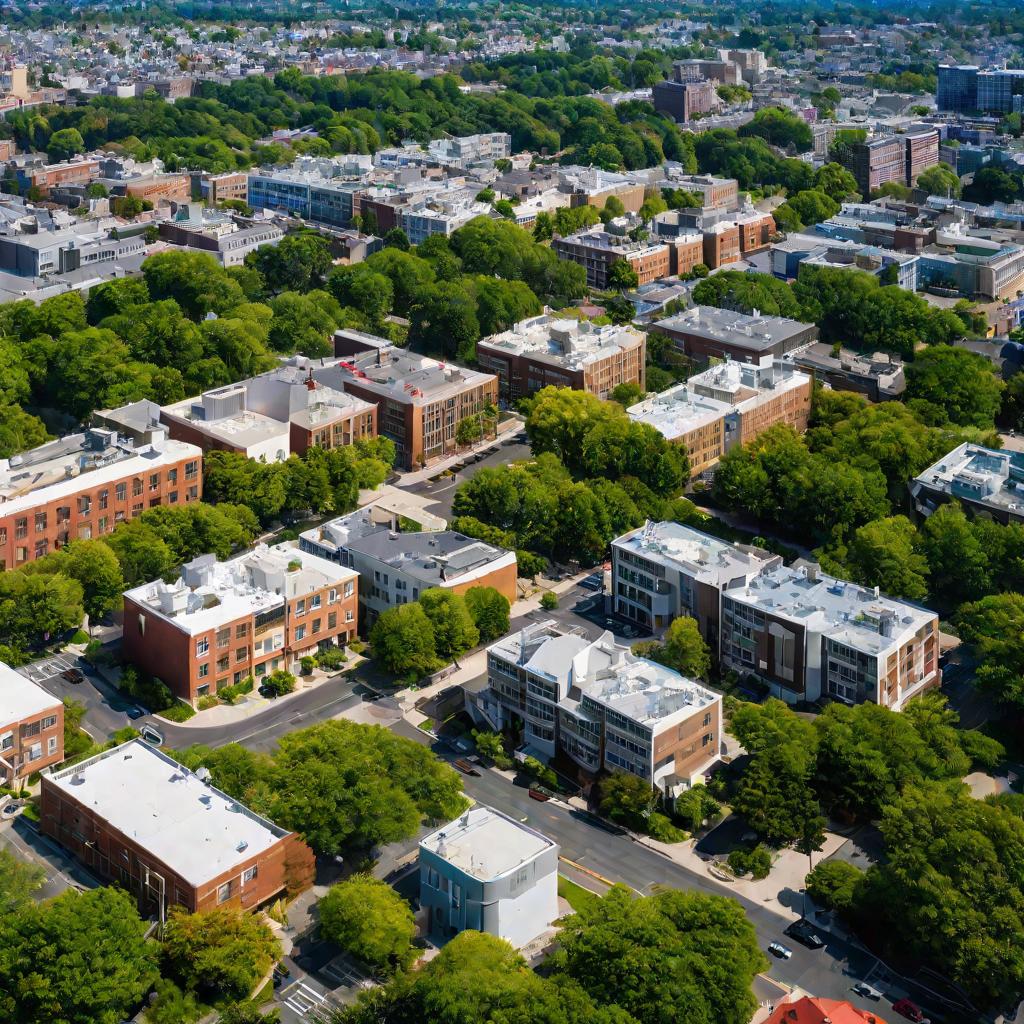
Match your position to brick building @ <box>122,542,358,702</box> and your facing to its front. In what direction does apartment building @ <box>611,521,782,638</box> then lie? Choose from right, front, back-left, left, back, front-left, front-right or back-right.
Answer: front-left

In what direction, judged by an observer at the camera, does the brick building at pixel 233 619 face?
facing the viewer and to the right of the viewer

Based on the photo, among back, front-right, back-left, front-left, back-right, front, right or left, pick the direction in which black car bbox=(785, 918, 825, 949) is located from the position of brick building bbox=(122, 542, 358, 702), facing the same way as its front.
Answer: front

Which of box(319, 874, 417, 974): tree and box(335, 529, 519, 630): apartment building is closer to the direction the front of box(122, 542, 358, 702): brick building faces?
the tree

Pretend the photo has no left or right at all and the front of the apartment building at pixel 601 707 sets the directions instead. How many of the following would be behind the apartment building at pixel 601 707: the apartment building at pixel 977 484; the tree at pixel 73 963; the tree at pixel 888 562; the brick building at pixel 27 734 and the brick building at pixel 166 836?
2

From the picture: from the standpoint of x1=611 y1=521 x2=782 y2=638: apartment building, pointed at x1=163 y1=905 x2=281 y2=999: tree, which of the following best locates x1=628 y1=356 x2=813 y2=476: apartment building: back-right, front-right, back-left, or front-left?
back-right

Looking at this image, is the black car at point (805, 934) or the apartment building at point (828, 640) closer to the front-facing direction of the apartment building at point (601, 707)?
the black car

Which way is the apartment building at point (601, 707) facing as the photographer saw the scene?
facing the viewer and to the left of the viewer
